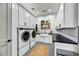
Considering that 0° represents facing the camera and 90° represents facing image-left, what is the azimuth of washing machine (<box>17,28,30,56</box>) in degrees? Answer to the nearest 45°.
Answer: approximately 315°

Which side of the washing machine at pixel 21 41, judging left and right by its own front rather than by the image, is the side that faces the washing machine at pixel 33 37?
left

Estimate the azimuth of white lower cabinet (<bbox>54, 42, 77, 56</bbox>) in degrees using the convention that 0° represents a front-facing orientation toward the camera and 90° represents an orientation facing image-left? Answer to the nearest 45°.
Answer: approximately 45°

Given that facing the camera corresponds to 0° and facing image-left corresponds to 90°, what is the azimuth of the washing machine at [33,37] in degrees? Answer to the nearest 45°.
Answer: approximately 315°

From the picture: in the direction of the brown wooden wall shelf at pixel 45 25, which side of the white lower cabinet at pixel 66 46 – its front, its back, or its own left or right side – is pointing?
right
